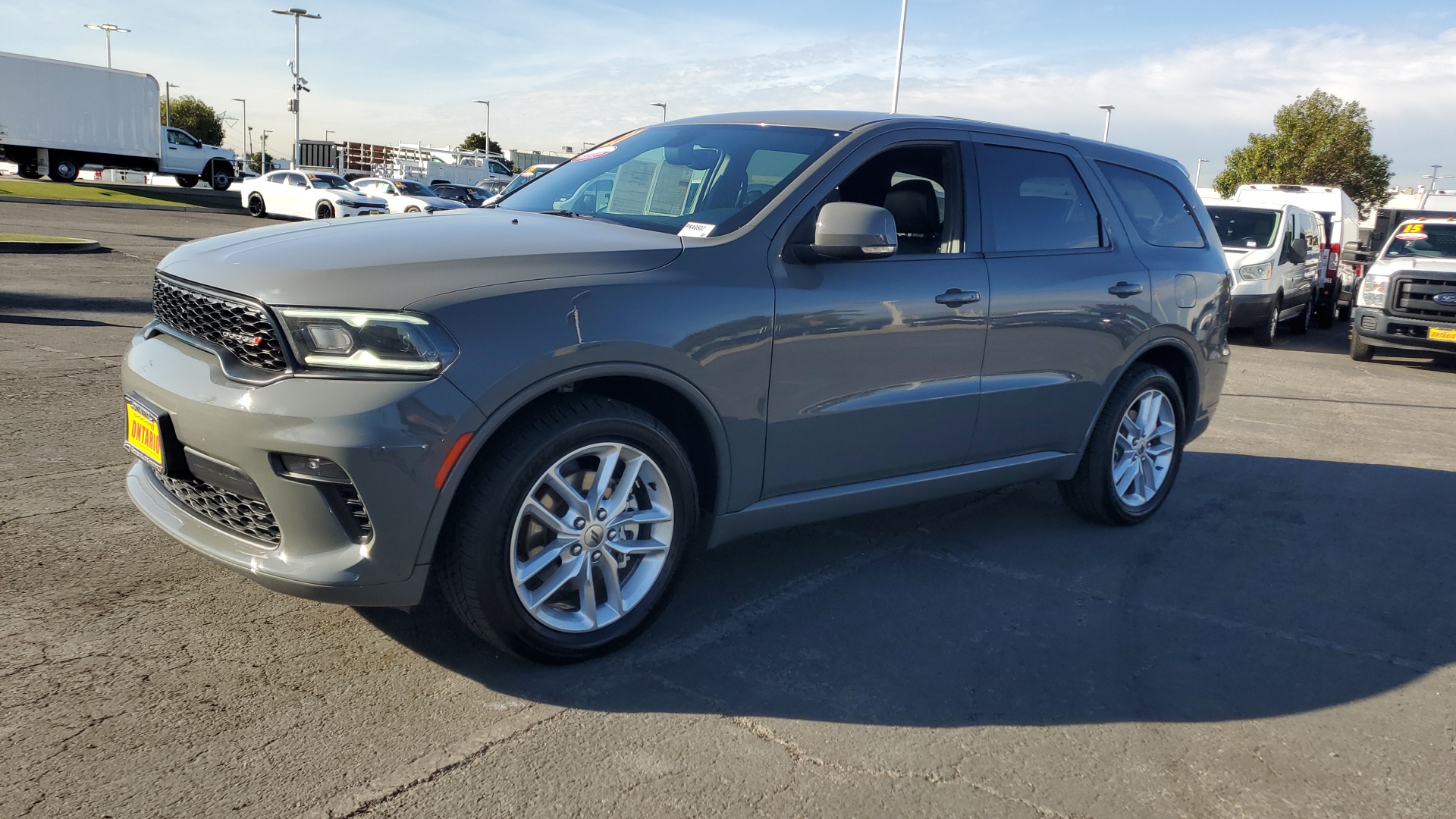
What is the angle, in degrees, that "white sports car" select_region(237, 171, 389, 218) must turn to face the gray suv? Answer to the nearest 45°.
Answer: approximately 45° to its right

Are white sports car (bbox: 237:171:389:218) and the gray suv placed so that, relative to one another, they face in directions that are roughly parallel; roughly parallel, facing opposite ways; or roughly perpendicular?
roughly perpendicular

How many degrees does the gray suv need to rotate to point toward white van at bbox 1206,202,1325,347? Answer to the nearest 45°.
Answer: approximately 180°

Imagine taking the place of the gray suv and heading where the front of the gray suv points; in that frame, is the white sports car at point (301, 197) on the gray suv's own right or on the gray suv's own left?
on the gray suv's own right

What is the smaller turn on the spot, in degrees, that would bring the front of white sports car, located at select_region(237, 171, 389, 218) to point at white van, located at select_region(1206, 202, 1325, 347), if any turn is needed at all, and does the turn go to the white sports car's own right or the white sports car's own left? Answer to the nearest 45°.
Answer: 0° — it already faces it

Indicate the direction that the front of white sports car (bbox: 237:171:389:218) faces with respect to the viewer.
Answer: facing the viewer and to the right of the viewer

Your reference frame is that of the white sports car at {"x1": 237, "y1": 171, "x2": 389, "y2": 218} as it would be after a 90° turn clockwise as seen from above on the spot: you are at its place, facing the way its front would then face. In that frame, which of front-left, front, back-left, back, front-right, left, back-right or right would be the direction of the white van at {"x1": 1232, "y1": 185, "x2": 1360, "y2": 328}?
left

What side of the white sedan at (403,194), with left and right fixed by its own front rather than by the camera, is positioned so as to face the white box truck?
back

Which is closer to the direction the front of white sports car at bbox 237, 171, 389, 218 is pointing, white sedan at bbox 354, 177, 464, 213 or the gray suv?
the gray suv

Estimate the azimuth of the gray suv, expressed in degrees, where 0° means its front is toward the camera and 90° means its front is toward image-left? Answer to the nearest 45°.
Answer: approximately 45°

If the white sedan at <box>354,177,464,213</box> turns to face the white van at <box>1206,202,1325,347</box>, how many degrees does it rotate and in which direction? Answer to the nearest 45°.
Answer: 0° — it already faces it

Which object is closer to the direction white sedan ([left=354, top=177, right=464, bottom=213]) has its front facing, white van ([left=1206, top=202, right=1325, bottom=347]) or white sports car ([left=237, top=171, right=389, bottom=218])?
the white van

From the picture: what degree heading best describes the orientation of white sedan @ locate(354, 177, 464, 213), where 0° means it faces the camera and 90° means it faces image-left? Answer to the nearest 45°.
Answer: approximately 315°

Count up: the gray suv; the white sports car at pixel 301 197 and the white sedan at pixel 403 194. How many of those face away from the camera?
0

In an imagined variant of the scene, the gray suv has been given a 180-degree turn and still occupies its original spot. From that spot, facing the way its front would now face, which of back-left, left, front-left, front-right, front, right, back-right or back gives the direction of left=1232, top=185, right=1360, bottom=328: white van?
front

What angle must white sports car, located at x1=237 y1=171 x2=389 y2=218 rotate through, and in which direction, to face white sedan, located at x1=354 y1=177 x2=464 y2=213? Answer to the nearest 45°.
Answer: approximately 90° to its left

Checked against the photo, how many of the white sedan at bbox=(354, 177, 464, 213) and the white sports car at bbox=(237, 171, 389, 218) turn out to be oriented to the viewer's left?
0
